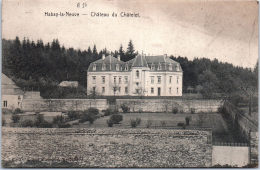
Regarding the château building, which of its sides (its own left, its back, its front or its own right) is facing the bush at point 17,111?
right

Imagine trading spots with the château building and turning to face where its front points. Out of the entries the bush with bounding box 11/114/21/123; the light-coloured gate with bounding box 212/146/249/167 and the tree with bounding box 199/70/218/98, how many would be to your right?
1

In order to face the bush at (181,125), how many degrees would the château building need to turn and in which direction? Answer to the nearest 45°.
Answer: approximately 45° to its left

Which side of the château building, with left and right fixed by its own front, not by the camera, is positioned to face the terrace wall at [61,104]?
right

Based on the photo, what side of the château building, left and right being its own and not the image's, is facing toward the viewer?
front

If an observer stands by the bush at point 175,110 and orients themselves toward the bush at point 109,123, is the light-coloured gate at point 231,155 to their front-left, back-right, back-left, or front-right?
front-left
